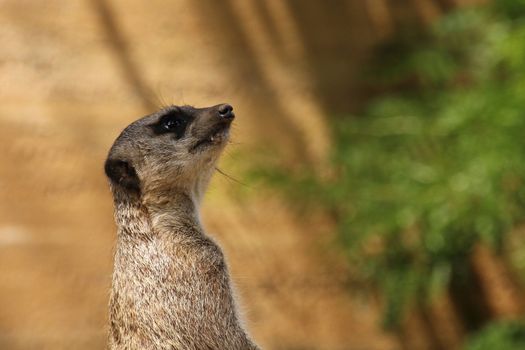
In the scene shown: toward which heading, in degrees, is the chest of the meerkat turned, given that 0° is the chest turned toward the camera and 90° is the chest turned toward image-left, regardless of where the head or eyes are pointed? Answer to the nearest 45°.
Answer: approximately 270°
